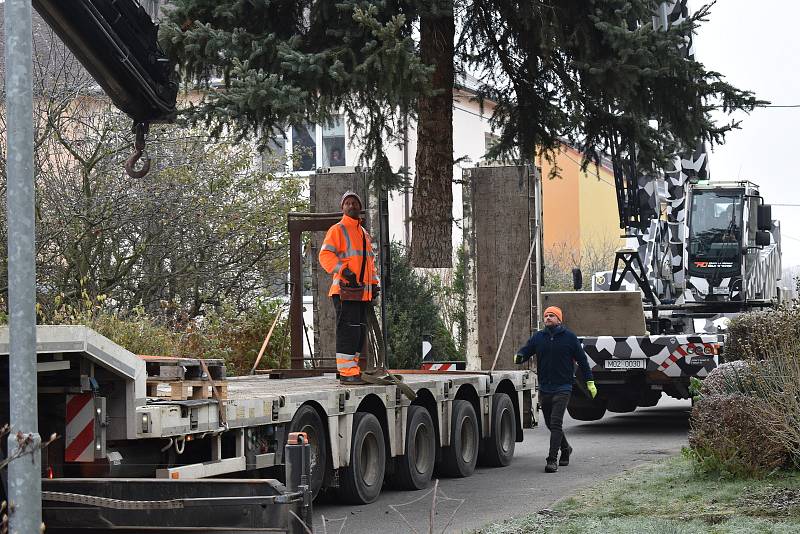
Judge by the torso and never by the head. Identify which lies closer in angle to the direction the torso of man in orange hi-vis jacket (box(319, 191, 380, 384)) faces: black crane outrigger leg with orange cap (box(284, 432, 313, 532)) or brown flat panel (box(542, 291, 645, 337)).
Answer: the black crane outrigger leg with orange cap

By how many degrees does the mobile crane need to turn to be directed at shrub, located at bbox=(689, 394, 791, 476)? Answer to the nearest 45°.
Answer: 0° — it already faces it

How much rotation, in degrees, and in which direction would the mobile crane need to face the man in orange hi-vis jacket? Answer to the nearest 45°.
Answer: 0° — it already faces them

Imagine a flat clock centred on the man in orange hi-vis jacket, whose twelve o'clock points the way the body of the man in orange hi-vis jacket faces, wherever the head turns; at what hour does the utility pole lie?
The utility pole is roughly at 2 o'clock from the man in orange hi-vis jacket.

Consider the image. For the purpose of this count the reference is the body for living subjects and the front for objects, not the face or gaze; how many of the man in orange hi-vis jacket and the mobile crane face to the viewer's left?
0

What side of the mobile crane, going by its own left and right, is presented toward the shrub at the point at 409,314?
right

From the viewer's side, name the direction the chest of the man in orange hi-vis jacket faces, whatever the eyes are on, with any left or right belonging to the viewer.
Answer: facing the viewer and to the right of the viewer

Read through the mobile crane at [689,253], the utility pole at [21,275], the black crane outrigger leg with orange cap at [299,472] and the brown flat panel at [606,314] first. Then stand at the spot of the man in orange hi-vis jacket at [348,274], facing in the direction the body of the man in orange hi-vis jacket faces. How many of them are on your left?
2

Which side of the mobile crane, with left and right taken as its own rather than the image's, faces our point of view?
front

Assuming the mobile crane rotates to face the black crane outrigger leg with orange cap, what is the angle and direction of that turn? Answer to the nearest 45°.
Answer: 0° — it already faces it

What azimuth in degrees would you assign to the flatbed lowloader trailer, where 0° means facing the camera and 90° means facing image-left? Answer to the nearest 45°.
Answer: approximately 45°
